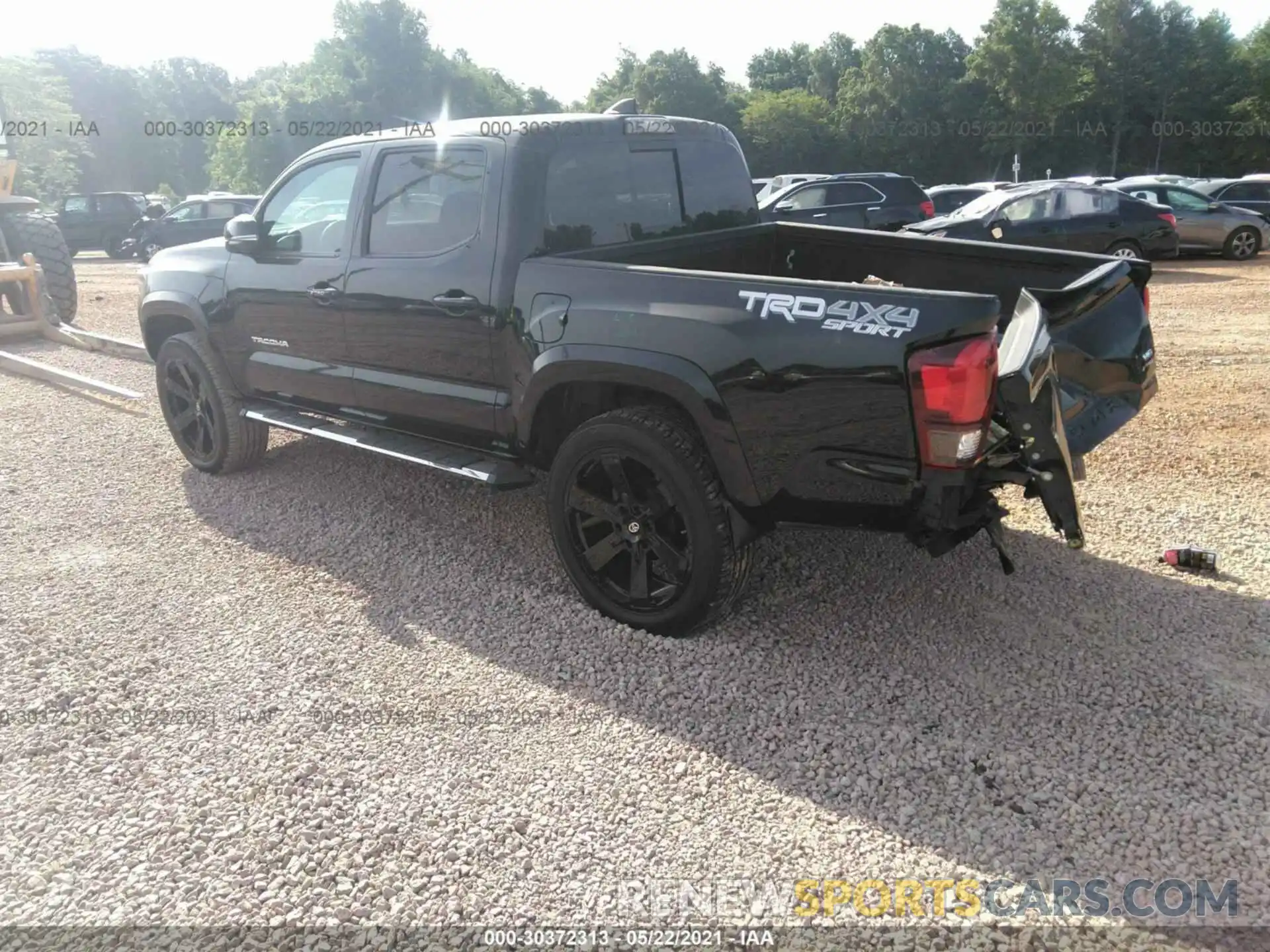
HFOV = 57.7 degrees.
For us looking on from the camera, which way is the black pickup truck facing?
facing away from the viewer and to the left of the viewer

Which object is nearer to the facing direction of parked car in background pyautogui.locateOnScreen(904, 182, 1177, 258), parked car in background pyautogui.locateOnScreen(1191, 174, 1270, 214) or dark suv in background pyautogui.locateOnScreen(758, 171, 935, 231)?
the dark suv in background

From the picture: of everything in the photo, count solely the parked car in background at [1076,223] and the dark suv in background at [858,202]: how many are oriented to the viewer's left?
2

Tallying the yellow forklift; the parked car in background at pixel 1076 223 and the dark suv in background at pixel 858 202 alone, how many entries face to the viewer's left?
2

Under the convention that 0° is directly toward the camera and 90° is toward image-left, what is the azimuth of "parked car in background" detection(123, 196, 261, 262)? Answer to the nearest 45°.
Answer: approximately 45°

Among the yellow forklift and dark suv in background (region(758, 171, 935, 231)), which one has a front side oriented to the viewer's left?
the dark suv in background

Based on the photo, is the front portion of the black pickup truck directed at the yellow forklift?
yes

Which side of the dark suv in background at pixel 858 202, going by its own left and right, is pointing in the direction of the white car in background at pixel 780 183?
right

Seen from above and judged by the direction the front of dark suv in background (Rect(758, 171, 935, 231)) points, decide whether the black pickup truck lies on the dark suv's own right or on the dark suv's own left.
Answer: on the dark suv's own left

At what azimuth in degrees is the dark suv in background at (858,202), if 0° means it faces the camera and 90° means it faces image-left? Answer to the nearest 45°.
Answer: approximately 90°

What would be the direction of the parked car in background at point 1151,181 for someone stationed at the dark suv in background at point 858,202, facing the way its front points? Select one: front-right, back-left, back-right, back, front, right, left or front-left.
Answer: back-right

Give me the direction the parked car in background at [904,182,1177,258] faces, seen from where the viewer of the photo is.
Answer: facing to the left of the viewer

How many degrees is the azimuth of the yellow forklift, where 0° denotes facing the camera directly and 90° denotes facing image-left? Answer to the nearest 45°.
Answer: approximately 315°
